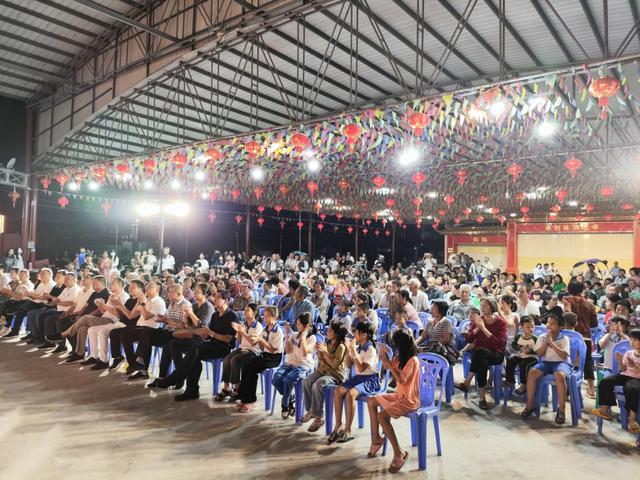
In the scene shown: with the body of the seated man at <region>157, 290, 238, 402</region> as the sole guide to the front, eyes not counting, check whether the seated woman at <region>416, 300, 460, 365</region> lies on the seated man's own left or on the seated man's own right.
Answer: on the seated man's own left

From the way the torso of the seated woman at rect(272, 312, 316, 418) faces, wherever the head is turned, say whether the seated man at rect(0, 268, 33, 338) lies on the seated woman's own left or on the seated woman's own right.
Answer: on the seated woman's own right

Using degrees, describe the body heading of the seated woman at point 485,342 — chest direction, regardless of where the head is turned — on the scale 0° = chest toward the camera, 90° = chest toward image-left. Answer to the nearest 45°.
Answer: approximately 45°

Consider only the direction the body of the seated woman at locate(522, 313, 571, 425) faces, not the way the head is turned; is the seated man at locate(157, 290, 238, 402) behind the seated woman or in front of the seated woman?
in front

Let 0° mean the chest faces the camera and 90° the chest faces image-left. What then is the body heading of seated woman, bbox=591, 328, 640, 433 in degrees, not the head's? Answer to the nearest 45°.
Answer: approximately 45°

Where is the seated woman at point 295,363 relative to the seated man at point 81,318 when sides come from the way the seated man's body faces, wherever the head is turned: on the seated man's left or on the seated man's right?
on the seated man's left

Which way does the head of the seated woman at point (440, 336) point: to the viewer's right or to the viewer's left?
to the viewer's left

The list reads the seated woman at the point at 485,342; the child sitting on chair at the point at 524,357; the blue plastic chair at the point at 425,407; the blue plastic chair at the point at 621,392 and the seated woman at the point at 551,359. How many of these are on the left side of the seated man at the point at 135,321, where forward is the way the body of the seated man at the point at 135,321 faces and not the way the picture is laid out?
5

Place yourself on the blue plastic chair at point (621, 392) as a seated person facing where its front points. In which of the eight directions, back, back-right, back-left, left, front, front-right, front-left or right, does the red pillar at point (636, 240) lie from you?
back-right

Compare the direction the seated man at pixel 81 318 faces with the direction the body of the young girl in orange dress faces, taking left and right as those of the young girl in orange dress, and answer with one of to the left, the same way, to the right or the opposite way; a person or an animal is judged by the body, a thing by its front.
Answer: to the left

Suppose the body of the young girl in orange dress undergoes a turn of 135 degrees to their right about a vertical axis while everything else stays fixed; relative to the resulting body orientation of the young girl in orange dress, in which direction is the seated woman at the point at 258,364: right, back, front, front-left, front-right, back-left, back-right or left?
left

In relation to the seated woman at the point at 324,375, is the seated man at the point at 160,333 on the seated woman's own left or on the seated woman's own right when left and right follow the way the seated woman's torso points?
on the seated woman's own right

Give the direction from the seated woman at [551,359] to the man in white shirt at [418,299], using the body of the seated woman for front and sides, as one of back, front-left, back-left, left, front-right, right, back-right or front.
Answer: right

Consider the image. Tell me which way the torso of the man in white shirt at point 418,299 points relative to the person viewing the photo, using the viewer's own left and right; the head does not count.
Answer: facing the viewer and to the left of the viewer

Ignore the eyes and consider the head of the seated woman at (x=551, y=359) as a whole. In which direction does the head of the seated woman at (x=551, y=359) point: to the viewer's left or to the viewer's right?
to the viewer's left

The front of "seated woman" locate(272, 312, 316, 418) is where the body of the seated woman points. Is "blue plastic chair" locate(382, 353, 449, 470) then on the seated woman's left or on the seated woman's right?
on the seated woman's left
